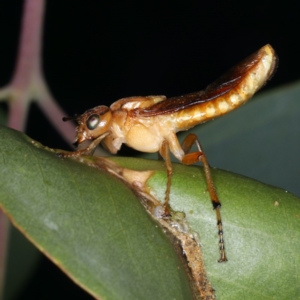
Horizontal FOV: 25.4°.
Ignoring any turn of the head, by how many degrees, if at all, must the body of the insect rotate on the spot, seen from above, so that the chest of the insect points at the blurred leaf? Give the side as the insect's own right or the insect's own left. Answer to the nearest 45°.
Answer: approximately 135° to the insect's own right

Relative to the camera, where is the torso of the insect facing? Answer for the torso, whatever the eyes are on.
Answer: to the viewer's left

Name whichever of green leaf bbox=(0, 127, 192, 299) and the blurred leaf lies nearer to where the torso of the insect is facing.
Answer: the green leaf
